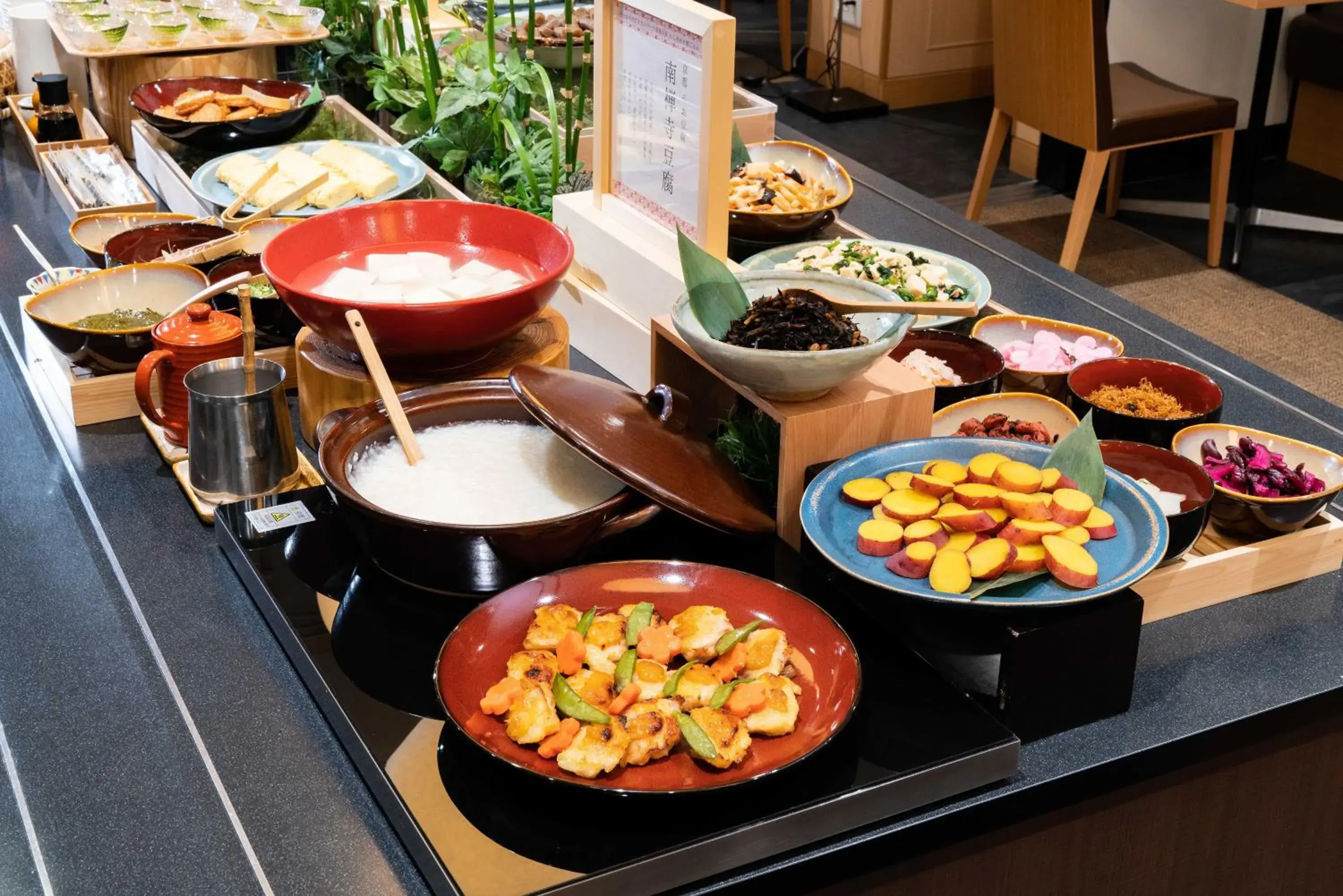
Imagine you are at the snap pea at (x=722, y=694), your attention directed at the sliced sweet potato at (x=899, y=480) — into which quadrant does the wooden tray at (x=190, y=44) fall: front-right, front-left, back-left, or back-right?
front-left

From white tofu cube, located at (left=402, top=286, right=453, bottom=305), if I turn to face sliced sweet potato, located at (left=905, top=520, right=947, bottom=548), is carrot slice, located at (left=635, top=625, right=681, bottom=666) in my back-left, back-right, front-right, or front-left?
front-right

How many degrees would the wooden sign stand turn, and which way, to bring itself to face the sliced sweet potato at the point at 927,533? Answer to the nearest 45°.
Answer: approximately 45° to its left

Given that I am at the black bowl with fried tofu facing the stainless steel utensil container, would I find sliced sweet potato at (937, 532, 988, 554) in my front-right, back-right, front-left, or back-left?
front-left

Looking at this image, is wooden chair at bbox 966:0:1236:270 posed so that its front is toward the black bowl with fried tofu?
no

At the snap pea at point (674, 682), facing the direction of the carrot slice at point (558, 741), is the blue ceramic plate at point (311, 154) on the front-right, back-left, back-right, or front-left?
back-right

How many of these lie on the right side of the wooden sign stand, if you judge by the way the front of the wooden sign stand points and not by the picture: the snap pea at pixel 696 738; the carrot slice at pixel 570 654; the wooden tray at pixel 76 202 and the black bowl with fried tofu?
2

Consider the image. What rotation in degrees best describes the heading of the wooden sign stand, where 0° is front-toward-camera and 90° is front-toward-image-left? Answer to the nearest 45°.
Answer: approximately 45°

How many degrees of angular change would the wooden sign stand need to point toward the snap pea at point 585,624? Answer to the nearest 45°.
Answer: approximately 45° to its left

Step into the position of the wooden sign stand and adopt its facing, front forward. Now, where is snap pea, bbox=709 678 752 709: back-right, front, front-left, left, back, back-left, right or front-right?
front-left
